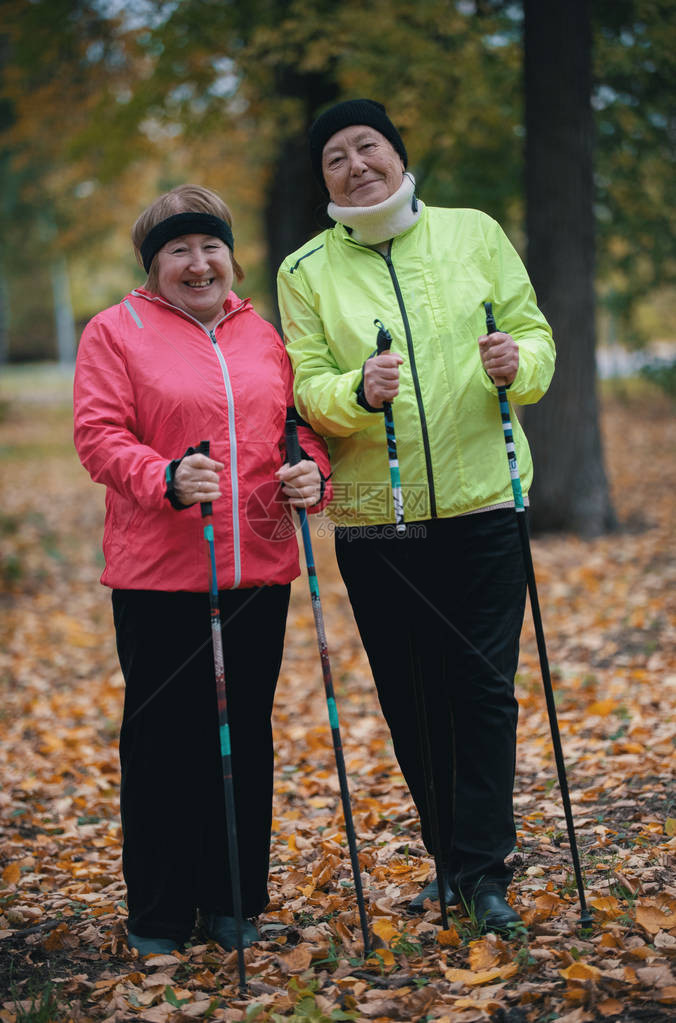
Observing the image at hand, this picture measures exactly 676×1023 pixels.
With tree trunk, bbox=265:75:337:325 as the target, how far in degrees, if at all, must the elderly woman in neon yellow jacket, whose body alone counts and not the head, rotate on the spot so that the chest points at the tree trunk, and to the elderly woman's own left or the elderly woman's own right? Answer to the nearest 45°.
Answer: approximately 180°

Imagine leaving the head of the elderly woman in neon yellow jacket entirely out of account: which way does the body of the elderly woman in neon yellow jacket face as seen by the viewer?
toward the camera

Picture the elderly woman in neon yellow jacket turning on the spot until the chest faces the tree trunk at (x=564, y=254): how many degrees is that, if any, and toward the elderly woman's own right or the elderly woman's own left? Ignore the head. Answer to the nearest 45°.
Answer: approximately 180°

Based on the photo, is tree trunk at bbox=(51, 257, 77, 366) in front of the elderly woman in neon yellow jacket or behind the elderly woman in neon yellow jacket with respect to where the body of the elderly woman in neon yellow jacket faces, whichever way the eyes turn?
behind

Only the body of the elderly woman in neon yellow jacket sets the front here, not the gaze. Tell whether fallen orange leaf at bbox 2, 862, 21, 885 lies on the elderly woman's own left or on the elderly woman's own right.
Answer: on the elderly woman's own right

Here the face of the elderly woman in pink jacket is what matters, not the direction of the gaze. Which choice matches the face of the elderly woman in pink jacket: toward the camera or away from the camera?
toward the camera
